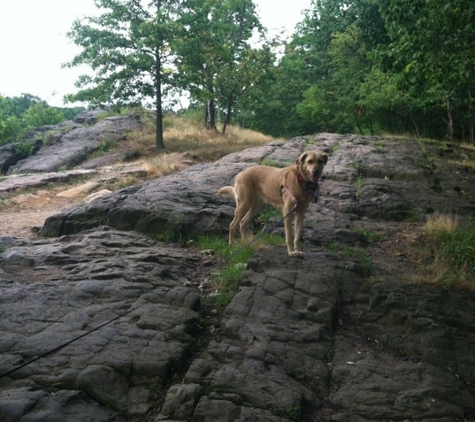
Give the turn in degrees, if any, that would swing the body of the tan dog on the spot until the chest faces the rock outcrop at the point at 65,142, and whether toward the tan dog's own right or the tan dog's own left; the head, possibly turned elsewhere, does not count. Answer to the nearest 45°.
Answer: approximately 180°

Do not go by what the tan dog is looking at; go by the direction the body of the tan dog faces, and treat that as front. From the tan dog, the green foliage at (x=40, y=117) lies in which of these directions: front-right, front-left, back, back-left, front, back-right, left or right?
back

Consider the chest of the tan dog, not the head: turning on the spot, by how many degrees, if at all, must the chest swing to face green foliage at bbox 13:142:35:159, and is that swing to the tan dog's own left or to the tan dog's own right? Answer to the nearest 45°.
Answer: approximately 180°

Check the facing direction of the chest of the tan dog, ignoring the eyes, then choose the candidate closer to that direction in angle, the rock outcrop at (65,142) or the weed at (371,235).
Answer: the weed

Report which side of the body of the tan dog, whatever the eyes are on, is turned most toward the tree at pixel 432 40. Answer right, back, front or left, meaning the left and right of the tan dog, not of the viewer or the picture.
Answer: left

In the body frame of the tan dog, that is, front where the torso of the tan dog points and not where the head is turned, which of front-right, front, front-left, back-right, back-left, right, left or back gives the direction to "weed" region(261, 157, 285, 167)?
back-left

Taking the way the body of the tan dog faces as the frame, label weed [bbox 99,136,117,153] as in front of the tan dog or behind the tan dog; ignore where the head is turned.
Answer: behind

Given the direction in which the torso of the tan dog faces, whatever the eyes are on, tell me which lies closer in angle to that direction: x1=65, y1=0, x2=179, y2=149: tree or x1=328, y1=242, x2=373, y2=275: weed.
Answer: the weed

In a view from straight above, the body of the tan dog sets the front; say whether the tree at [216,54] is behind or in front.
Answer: behind

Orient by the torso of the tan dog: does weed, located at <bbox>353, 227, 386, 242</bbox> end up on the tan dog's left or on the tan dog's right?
on the tan dog's left

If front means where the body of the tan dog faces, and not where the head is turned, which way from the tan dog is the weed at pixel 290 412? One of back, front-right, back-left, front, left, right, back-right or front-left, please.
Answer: front-right

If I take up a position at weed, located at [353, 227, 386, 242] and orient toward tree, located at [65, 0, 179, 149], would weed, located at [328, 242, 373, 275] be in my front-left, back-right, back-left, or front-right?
back-left

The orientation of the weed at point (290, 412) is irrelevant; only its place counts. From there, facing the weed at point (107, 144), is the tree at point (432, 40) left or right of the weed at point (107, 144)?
right

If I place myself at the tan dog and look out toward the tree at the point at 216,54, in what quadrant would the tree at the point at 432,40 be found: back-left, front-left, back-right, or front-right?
front-right
